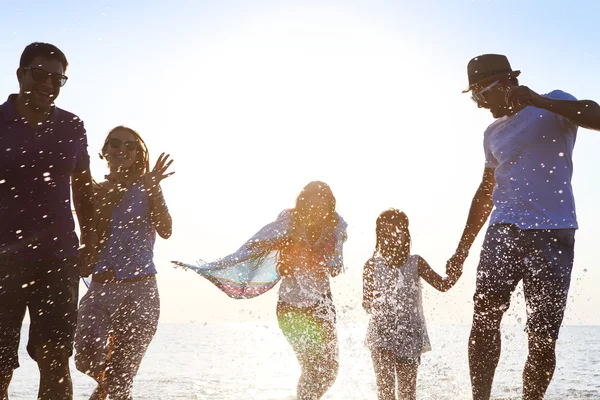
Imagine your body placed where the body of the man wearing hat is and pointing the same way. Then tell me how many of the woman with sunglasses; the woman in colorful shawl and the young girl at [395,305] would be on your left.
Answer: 0

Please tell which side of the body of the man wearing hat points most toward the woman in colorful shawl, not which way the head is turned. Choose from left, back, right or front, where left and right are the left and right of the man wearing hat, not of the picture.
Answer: right

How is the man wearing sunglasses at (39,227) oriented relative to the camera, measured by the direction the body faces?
toward the camera

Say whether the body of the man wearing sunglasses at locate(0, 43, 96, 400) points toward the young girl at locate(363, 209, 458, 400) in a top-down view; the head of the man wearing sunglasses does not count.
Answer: no

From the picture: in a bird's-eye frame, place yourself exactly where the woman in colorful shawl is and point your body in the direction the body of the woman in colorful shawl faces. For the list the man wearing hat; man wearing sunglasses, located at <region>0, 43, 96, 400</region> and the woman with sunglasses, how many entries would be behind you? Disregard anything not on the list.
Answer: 0

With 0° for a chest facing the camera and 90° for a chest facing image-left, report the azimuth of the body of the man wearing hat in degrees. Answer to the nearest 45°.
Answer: approximately 45°

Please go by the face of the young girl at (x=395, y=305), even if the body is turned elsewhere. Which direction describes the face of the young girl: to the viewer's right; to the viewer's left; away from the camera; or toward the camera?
toward the camera

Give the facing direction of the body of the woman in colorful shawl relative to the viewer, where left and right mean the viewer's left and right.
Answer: facing the viewer

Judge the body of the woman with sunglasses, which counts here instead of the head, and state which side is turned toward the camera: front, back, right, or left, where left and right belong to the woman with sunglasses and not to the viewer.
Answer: front

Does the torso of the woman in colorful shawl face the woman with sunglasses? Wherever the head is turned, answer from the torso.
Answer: no

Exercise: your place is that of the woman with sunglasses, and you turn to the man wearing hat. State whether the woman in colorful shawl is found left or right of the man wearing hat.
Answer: left

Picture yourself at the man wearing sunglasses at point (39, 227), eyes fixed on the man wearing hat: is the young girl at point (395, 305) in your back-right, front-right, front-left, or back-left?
front-left

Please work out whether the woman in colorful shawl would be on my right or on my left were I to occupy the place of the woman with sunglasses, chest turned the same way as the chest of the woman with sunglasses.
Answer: on my left

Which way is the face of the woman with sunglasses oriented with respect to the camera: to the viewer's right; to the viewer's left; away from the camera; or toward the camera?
toward the camera
